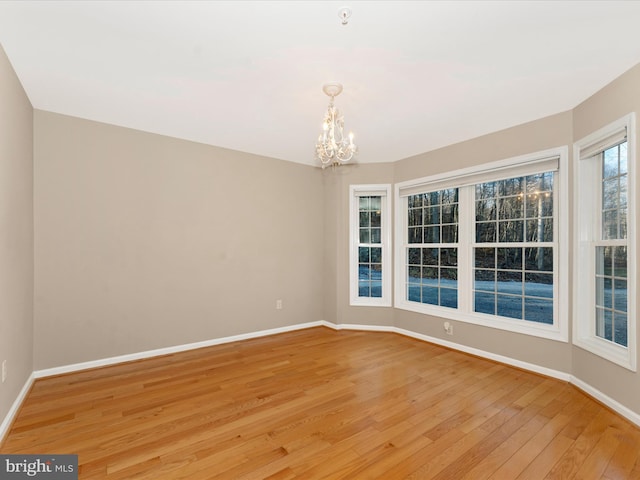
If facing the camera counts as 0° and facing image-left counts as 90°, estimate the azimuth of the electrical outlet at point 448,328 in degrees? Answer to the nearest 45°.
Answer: approximately 45°

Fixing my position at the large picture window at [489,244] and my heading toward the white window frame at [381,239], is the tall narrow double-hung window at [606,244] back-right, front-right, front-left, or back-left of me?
back-left

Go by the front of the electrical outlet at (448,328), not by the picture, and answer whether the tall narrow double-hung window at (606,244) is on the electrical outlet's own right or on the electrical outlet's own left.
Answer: on the electrical outlet's own left
